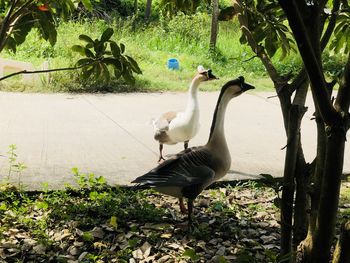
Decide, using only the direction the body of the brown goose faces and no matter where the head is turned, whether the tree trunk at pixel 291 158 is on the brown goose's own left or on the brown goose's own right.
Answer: on the brown goose's own right

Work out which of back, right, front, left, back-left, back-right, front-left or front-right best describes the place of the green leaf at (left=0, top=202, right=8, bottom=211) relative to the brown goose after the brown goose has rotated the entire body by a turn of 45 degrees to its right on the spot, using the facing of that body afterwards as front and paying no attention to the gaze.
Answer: back-right

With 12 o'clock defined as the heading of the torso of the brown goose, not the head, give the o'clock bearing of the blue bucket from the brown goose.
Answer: The blue bucket is roughly at 9 o'clock from the brown goose.

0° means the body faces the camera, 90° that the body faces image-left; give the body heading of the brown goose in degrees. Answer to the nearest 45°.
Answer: approximately 270°

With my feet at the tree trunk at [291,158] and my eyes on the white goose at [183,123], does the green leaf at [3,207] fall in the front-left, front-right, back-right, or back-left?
front-left

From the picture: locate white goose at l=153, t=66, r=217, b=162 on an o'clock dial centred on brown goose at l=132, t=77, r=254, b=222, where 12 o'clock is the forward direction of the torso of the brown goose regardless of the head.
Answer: The white goose is roughly at 9 o'clock from the brown goose.

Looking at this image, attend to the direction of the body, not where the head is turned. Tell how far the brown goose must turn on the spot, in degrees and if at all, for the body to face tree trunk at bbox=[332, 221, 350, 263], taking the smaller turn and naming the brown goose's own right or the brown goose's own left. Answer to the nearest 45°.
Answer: approximately 90° to the brown goose's own right
